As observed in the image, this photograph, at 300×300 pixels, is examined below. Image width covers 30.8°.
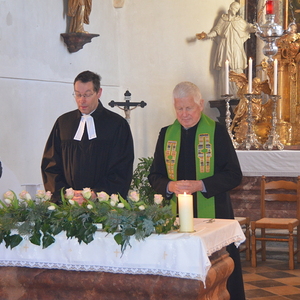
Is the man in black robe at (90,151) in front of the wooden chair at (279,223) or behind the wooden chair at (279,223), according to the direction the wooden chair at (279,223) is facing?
in front

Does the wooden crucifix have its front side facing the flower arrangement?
yes

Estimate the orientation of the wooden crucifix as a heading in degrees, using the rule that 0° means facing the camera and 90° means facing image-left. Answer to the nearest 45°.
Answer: approximately 0°

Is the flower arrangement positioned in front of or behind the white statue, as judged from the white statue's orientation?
in front
